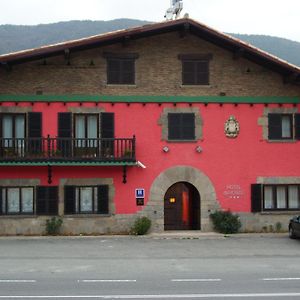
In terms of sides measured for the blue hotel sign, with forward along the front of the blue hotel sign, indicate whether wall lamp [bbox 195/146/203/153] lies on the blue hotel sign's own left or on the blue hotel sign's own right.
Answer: on the blue hotel sign's own left

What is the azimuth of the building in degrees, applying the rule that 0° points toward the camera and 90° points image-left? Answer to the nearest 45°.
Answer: approximately 0°

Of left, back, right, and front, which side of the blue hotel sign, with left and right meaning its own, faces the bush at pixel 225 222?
left

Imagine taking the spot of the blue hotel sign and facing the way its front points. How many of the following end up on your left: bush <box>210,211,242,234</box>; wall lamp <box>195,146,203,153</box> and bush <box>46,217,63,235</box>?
2

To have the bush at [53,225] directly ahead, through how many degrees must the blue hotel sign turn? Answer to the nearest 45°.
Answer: approximately 90° to its right
